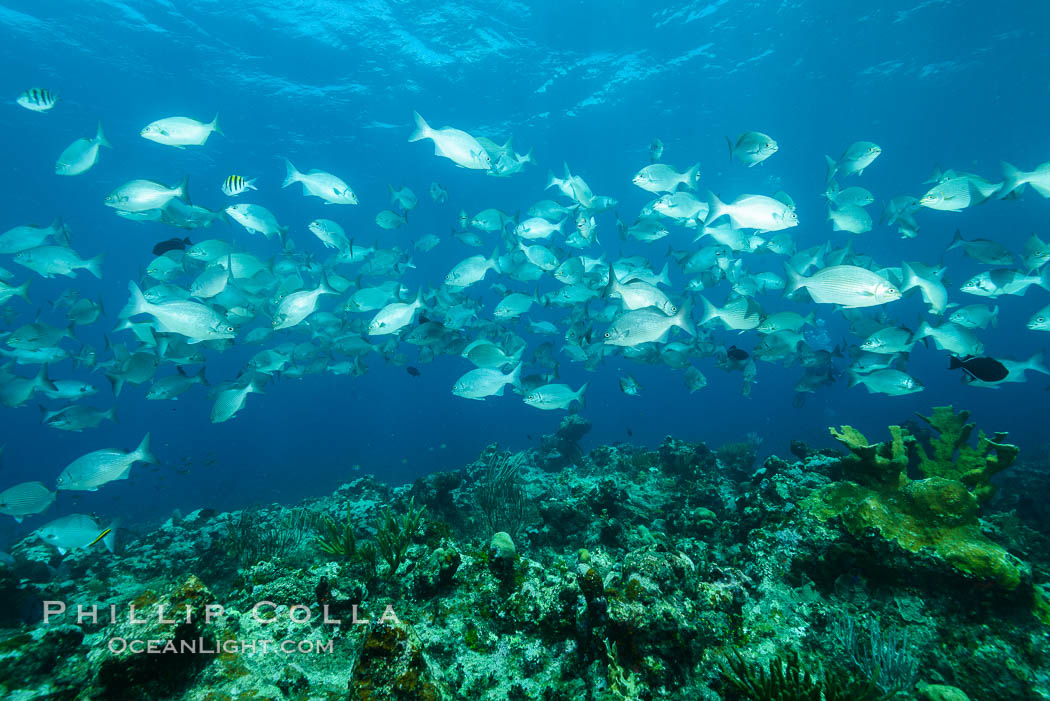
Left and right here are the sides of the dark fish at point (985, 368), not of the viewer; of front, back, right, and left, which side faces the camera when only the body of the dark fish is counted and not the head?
right

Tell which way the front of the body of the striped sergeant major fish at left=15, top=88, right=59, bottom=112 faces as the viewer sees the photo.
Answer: to the viewer's left

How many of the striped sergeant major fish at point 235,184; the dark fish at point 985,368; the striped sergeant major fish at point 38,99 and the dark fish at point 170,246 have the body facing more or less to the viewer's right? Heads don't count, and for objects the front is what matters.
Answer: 1

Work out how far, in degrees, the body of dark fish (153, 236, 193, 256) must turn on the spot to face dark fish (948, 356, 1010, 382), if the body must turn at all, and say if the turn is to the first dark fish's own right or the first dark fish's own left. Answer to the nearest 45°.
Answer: approximately 135° to the first dark fish's own left

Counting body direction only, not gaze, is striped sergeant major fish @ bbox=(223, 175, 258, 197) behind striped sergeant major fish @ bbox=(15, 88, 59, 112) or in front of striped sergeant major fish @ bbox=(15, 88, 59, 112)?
behind

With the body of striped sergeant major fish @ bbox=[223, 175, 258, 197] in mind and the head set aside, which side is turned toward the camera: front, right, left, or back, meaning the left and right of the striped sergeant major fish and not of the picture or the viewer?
left

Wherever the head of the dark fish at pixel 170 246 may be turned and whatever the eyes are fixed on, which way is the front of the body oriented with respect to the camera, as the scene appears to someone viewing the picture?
to the viewer's left
